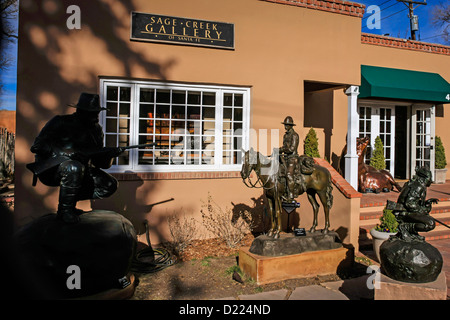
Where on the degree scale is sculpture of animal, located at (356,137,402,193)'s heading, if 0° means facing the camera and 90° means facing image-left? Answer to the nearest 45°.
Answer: approximately 90°

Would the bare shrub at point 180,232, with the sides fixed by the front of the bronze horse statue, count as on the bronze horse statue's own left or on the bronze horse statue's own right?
on the bronze horse statue's own right

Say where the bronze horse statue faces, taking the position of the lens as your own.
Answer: facing the viewer and to the left of the viewer

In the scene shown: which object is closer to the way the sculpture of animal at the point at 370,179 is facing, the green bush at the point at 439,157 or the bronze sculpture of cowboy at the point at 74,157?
the bronze sculpture of cowboy

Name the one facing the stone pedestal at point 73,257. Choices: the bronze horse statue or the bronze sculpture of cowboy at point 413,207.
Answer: the bronze horse statue
